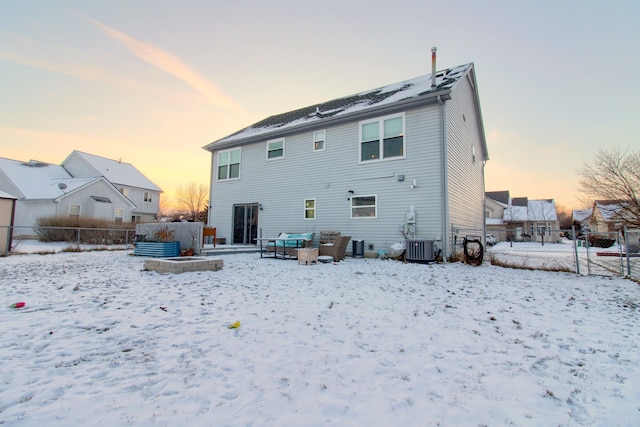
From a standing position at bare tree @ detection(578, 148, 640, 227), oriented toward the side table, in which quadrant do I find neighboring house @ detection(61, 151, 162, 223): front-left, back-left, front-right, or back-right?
front-right

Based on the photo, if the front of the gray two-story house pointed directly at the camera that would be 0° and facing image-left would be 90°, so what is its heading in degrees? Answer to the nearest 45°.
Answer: approximately 225°

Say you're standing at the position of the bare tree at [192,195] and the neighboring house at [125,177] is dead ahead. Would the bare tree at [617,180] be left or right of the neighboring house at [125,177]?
left

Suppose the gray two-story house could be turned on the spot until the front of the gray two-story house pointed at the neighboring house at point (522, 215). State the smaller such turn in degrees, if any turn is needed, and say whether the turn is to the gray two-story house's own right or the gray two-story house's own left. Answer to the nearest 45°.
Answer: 0° — it already faces it

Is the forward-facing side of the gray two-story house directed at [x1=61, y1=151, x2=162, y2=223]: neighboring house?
no

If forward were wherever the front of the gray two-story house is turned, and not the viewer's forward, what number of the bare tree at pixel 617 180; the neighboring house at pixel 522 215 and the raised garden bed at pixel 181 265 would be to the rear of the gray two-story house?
1

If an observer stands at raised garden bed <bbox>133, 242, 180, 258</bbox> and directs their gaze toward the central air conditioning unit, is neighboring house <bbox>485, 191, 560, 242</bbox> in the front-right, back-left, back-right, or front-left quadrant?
front-left

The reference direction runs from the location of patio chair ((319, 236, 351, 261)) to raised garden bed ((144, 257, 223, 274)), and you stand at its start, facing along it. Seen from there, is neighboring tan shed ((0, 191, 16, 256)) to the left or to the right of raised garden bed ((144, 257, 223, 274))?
right

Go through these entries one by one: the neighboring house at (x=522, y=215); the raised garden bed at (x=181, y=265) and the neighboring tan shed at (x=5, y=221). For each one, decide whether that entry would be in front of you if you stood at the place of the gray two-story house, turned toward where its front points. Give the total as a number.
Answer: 1

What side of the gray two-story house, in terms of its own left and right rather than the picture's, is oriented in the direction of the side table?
back

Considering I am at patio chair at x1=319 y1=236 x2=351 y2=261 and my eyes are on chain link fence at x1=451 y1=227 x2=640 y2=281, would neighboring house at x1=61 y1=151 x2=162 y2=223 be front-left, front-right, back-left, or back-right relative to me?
back-left

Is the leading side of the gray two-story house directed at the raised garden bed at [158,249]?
no

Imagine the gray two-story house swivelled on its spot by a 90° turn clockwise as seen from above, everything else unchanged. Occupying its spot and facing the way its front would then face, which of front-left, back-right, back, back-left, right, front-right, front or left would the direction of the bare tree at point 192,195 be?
back
